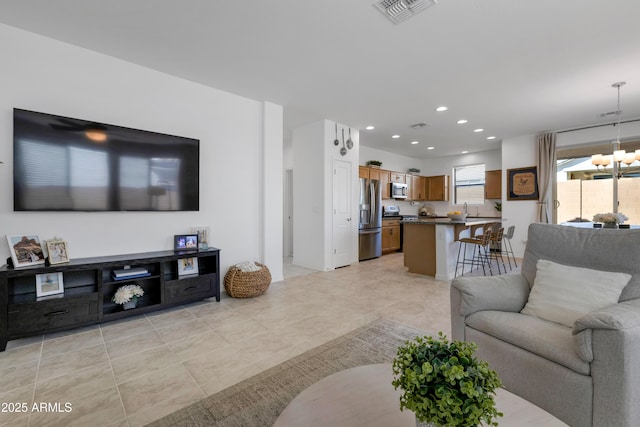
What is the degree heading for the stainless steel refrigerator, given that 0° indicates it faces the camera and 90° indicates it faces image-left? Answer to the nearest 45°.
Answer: approximately 315°

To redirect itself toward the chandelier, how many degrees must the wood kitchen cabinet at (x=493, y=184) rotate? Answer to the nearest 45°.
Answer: approximately 45° to its left

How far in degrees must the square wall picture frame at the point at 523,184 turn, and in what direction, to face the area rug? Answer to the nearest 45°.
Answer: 0° — it already faces it

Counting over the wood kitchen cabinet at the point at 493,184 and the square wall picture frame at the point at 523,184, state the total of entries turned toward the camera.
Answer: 2

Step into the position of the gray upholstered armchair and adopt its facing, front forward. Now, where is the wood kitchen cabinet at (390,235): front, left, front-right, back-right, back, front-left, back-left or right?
right

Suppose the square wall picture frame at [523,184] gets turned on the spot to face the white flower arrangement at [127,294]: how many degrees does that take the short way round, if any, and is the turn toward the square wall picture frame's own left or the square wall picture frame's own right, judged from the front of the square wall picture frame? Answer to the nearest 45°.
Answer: approximately 45° to the square wall picture frame's own right

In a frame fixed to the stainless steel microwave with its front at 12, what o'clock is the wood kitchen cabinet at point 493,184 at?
The wood kitchen cabinet is roughly at 10 o'clock from the stainless steel microwave.

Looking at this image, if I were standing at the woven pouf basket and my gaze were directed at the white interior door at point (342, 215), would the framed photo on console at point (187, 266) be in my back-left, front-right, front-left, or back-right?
back-left

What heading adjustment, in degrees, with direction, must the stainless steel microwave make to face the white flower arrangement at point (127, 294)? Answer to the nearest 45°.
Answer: approximately 90° to its right

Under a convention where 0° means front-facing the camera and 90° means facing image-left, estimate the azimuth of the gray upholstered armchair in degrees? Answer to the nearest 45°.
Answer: approximately 45°

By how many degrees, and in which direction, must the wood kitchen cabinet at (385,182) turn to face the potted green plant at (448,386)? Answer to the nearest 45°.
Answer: approximately 45° to its right

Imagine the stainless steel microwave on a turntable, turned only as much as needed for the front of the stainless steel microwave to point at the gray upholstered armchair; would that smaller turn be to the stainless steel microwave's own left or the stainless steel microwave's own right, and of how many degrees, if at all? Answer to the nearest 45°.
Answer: approximately 45° to the stainless steel microwave's own right

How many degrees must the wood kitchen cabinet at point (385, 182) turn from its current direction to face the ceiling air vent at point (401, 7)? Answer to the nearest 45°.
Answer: approximately 45° to its right

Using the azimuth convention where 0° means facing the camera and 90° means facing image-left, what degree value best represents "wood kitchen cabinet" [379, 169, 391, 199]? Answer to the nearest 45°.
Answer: approximately 315°

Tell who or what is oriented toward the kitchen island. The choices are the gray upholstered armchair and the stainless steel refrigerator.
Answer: the stainless steel refrigerator

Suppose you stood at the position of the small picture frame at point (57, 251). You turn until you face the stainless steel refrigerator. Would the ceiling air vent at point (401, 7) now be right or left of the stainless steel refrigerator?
right
